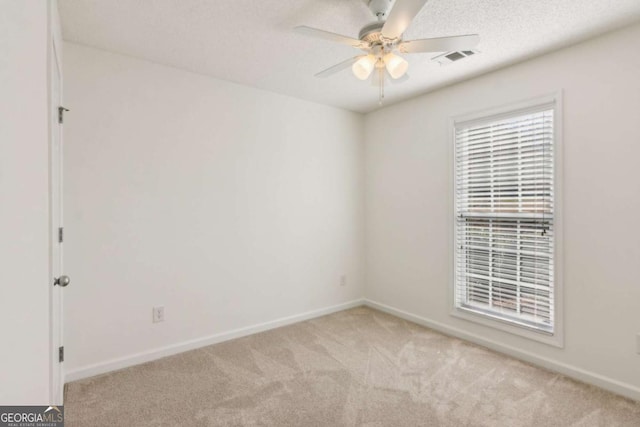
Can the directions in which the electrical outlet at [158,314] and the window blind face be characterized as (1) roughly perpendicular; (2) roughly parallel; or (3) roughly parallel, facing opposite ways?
roughly perpendicular

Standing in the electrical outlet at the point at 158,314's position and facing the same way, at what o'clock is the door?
The door is roughly at 1 o'clock from the electrical outlet.

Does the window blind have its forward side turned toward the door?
yes

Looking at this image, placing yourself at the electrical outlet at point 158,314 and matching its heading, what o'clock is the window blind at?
The window blind is roughly at 10 o'clock from the electrical outlet.

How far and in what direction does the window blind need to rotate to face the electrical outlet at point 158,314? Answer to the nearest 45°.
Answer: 0° — it already faces it

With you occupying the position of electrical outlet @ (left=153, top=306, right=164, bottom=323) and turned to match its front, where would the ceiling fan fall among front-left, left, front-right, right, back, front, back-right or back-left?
front-left

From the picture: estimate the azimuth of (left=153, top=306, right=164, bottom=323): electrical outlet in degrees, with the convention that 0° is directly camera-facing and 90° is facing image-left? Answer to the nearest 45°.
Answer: approximately 0°
